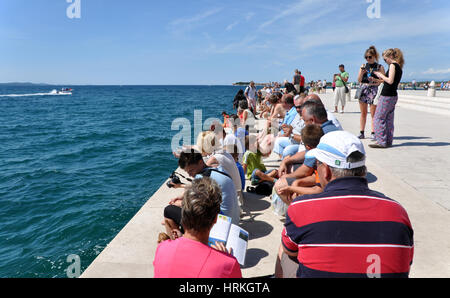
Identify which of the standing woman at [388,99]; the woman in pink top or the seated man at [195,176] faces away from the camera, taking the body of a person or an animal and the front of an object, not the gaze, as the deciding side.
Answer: the woman in pink top

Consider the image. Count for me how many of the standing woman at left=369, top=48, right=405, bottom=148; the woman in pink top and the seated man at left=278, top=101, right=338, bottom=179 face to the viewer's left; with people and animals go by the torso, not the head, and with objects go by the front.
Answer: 2

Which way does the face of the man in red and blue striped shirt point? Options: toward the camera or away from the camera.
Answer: away from the camera

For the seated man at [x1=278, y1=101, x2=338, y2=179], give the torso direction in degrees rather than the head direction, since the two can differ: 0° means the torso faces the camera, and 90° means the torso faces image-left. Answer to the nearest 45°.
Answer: approximately 90°

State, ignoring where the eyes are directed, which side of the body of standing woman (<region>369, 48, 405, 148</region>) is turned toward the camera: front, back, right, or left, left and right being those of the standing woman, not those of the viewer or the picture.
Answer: left

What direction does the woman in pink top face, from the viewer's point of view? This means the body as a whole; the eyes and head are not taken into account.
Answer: away from the camera

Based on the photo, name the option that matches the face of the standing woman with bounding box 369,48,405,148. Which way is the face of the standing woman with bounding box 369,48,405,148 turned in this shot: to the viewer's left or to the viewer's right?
to the viewer's left

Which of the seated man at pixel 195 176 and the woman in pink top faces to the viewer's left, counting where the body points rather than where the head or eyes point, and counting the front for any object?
the seated man
